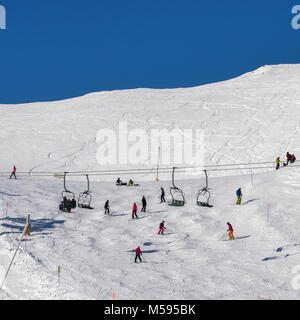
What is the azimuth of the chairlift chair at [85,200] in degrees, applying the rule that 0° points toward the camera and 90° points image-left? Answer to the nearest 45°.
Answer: approximately 315°
